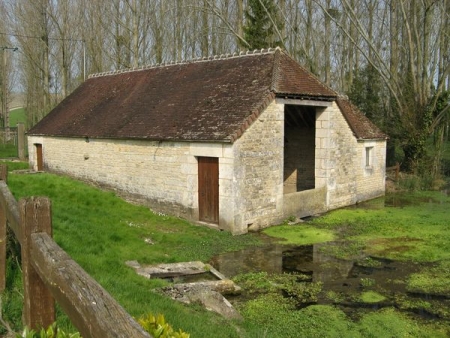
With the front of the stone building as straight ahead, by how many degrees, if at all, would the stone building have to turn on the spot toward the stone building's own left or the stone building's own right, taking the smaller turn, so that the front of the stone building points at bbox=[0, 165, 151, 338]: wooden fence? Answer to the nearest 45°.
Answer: approximately 45° to the stone building's own right

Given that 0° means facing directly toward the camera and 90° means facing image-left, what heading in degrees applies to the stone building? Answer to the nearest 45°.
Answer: approximately 315°

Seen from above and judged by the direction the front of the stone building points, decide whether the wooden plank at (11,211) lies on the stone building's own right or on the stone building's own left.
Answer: on the stone building's own right
